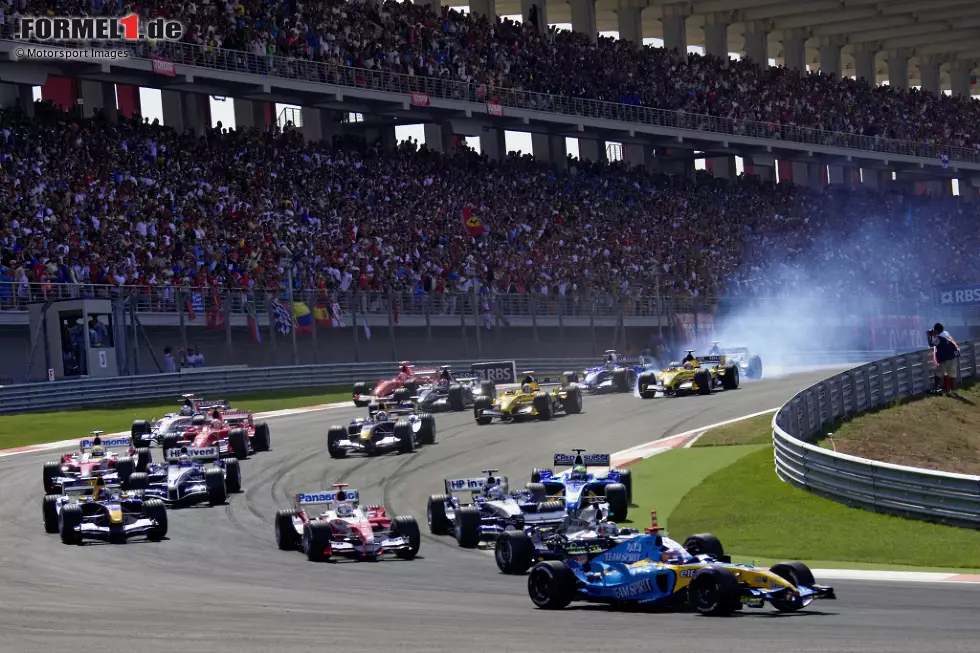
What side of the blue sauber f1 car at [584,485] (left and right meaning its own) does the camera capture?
front

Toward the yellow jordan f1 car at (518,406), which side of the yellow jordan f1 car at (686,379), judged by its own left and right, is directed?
front

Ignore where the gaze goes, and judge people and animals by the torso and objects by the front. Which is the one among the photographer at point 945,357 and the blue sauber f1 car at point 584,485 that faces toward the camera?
the blue sauber f1 car

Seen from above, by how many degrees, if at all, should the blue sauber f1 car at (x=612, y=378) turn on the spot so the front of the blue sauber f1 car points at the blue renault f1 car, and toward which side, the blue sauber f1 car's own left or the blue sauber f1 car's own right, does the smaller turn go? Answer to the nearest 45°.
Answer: approximately 45° to the blue sauber f1 car's own left

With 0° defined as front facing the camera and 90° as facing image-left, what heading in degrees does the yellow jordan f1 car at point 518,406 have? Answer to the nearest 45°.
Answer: approximately 45°

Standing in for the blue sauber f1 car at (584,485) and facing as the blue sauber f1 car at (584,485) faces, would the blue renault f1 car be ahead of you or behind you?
ahead

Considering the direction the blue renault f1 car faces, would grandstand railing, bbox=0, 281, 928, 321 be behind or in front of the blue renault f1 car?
behind

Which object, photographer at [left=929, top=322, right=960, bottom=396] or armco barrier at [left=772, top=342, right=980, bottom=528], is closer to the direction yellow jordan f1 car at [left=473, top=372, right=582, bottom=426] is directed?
the armco barrier

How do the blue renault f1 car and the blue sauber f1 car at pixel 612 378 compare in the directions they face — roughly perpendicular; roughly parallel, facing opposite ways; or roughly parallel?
roughly perpendicular

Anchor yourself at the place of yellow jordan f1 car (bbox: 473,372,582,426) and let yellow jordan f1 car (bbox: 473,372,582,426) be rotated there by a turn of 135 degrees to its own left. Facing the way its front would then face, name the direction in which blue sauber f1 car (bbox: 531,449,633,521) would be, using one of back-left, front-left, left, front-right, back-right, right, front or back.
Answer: right

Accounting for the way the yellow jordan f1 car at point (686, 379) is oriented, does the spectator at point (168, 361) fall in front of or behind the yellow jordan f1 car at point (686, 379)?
in front

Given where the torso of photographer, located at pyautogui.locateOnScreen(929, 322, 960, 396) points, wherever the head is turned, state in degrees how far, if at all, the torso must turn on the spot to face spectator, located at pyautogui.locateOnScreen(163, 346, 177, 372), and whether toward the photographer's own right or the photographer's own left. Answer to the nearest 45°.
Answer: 0° — they already face them

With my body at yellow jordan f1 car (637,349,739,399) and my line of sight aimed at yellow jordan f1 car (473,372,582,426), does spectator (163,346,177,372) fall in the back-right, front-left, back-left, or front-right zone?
front-right

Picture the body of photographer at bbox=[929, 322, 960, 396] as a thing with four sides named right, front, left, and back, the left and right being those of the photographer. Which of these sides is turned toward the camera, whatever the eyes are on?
left
